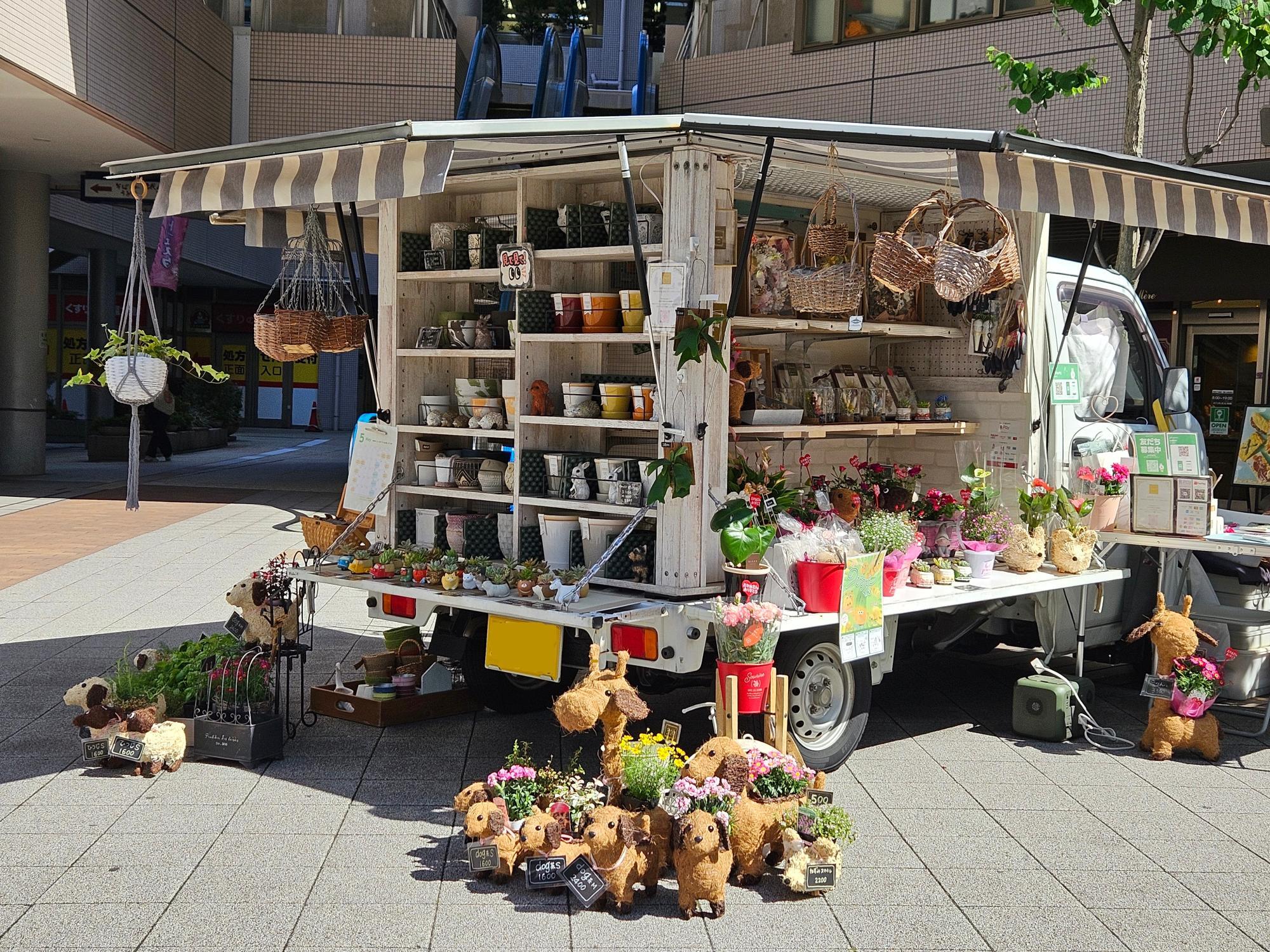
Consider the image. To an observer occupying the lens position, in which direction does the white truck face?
facing away from the viewer and to the right of the viewer

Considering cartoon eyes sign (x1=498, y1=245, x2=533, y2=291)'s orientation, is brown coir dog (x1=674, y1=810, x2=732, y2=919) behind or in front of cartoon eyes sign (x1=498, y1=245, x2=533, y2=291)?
in front

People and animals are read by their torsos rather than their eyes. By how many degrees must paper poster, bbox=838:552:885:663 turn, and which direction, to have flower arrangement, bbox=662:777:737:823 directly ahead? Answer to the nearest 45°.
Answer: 0° — it already faces it

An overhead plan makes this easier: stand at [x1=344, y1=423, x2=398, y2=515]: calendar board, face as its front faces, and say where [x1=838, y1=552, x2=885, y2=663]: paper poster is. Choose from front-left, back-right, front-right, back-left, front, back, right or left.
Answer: front-left

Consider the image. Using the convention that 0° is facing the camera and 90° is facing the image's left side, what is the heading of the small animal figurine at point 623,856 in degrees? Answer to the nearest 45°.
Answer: approximately 45°

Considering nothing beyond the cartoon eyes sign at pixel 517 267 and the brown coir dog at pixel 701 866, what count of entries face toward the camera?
2

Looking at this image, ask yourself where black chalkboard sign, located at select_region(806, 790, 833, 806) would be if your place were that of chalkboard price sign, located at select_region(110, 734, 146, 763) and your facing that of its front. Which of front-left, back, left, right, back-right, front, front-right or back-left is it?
front-left

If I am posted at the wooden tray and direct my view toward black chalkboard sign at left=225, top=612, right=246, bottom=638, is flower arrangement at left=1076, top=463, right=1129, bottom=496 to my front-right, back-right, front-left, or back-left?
back-right

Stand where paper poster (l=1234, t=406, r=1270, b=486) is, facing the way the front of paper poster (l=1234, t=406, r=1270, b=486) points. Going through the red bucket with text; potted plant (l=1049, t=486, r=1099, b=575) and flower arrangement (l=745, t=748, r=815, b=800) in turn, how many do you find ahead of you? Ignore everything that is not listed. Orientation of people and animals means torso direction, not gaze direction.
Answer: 3
